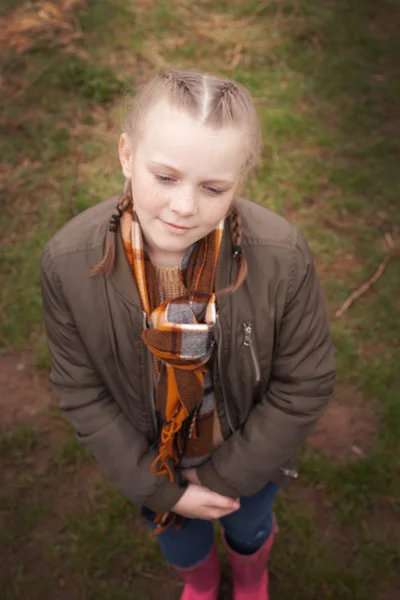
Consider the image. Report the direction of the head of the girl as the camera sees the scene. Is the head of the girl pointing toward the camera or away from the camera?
toward the camera

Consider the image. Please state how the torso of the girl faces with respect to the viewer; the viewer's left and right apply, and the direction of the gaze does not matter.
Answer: facing the viewer
